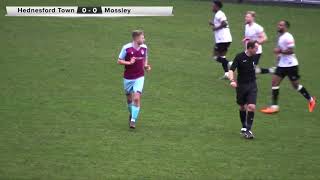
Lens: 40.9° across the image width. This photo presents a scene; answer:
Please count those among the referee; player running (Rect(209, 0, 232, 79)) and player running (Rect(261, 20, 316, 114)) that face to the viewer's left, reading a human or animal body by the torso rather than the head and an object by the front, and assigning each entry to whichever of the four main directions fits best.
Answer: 2

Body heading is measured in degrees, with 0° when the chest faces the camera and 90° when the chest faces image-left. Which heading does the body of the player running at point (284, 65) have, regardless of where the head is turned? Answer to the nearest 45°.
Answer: approximately 90°

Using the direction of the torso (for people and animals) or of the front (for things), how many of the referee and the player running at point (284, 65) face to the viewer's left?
1

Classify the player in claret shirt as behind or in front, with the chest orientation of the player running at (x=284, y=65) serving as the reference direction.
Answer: in front

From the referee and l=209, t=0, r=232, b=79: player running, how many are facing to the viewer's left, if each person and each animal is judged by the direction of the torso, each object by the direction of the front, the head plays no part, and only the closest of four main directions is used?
1

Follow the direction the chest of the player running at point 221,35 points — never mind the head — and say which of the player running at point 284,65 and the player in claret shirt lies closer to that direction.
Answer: the player in claret shirt

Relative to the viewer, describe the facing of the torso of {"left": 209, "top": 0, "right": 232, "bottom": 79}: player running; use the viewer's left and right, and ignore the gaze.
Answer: facing to the left of the viewer
